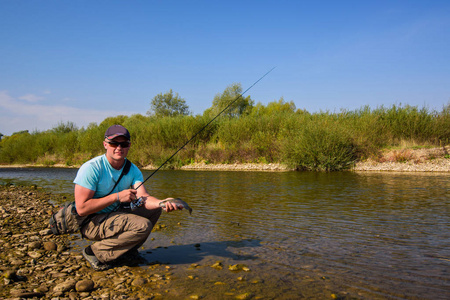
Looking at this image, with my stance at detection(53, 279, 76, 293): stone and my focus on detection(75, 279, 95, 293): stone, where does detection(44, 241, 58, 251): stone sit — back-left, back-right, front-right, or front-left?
back-left

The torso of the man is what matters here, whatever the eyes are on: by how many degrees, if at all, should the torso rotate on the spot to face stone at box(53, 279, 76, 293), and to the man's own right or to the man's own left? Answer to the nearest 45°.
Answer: approximately 90° to the man's own right

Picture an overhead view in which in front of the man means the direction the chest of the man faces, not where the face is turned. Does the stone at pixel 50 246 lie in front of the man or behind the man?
behind

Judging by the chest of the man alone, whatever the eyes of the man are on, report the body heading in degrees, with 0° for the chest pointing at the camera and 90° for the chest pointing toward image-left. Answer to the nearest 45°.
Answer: approximately 315°
